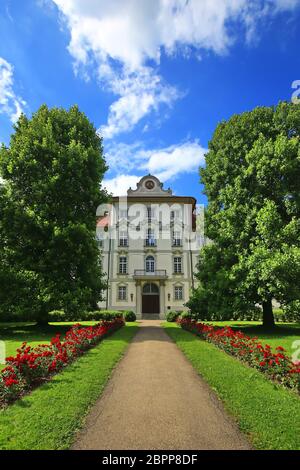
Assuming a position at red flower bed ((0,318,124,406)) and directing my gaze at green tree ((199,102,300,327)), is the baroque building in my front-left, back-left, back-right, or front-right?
front-left

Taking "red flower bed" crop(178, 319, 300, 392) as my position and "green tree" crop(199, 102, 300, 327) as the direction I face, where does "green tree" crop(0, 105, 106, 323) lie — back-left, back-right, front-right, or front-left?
front-left

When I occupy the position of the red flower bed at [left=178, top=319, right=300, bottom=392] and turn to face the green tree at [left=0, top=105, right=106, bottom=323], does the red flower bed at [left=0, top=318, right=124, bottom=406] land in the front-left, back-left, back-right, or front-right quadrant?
front-left

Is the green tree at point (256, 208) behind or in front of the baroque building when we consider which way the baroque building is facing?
in front

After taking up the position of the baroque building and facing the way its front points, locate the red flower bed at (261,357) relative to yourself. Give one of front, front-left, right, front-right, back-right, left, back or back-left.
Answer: front

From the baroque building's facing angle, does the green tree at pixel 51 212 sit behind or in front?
in front

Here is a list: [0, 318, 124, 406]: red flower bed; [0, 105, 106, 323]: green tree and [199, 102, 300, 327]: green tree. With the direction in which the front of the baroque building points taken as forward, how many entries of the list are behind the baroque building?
0

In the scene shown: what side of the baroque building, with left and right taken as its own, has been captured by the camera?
front

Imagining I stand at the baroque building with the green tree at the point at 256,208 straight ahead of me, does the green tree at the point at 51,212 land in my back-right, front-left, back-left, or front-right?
front-right

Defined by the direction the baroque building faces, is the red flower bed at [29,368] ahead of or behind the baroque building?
ahead

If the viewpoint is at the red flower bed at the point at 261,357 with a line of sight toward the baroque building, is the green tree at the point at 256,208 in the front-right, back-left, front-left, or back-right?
front-right

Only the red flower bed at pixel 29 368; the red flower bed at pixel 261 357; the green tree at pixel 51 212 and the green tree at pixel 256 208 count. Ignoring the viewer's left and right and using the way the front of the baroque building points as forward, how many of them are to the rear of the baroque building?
0
